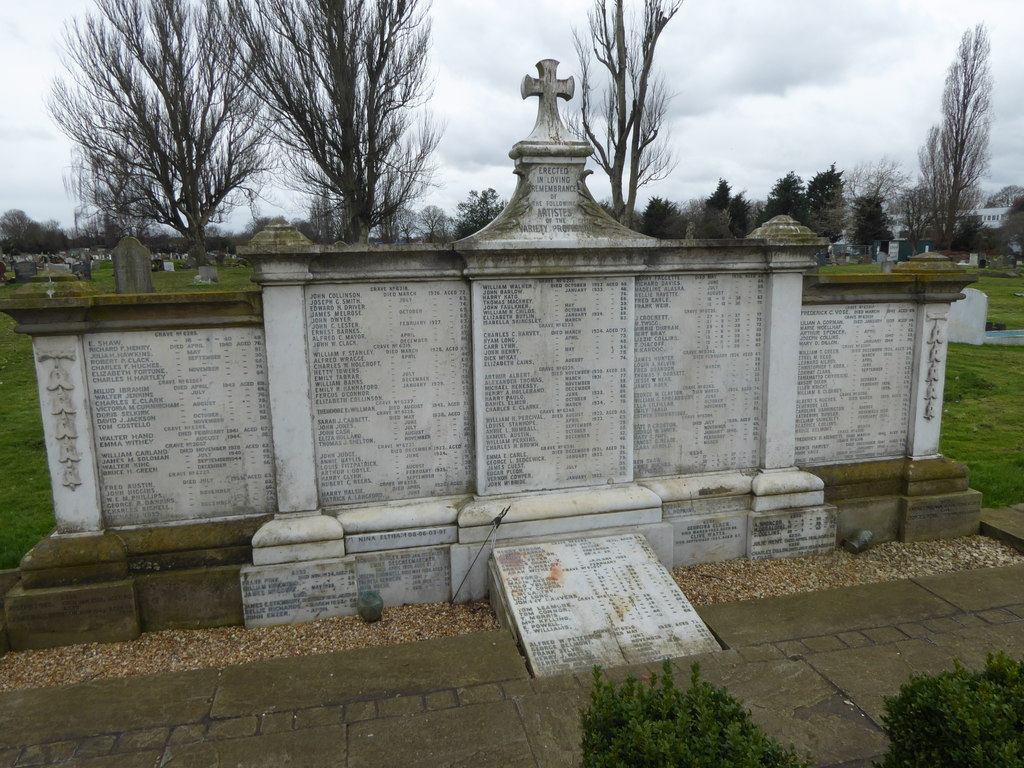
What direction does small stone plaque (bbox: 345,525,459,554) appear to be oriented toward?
toward the camera

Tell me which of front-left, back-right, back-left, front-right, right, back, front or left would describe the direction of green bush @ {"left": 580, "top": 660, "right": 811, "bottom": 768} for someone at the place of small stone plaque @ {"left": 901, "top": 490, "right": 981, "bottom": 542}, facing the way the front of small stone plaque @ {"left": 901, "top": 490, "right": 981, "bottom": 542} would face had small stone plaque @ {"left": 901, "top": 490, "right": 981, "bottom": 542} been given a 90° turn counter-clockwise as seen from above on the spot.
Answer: back-right

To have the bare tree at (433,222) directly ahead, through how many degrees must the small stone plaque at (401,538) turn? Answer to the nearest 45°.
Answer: approximately 180°

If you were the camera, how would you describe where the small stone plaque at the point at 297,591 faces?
facing the viewer

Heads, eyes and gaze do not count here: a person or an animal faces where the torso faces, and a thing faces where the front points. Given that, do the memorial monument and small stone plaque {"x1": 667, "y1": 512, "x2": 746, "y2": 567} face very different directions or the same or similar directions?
same or similar directions

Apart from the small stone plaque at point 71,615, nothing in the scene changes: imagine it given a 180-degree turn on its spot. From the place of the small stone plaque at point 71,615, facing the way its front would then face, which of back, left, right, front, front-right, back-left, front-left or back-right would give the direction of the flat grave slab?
back-right

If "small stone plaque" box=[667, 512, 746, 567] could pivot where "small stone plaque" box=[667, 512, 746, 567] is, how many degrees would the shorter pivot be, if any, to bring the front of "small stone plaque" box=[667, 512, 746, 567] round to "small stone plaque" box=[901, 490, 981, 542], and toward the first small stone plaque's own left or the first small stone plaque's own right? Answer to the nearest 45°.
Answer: approximately 135° to the first small stone plaque's own left

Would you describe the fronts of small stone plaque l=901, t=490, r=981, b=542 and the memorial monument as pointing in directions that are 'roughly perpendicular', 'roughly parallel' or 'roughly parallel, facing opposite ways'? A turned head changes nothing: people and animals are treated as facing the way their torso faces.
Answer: roughly parallel

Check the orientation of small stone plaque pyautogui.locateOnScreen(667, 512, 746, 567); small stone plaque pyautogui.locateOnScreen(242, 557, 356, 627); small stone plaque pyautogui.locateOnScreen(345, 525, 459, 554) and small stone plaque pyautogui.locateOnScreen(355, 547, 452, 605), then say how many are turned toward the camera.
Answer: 4

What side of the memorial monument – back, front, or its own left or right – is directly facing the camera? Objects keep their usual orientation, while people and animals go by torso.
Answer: front

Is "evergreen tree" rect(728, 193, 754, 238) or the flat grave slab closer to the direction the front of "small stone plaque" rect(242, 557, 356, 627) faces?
the flat grave slab

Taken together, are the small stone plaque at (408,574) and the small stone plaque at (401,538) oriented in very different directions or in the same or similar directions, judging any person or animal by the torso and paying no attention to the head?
same or similar directions

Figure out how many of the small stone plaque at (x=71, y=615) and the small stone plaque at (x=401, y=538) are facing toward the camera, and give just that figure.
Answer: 2

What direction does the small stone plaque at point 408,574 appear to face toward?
toward the camera

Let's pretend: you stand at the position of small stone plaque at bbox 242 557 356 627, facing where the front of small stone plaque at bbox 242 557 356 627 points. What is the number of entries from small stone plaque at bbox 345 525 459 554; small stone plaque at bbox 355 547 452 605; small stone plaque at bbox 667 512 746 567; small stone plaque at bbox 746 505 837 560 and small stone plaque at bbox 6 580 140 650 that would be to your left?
4

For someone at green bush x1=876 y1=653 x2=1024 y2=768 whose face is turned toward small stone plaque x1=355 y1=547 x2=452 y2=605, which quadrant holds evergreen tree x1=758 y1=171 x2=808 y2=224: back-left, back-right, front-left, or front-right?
front-right
